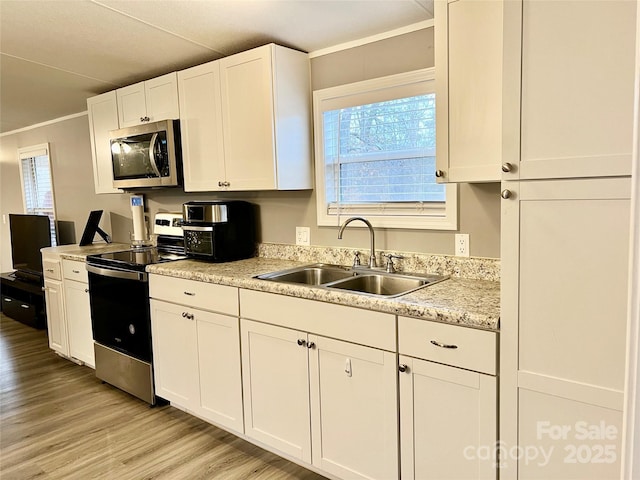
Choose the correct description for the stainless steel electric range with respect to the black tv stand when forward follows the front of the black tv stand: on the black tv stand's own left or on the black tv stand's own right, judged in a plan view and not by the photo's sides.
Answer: on the black tv stand's own left

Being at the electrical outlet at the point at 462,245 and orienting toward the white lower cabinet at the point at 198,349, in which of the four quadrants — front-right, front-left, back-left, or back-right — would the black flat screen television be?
front-right

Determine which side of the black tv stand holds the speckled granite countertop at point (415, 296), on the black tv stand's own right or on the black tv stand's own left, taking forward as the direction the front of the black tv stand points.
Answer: on the black tv stand's own left

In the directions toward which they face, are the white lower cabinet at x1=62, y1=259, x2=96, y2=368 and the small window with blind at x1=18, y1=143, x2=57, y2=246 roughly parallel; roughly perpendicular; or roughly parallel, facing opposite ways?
roughly parallel

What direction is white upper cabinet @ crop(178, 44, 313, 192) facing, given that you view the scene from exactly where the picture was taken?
facing the viewer and to the left of the viewer

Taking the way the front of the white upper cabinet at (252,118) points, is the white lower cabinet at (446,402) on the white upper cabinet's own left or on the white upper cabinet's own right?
on the white upper cabinet's own left

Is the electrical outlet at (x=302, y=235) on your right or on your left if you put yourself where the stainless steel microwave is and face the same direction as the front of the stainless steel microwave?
on your left

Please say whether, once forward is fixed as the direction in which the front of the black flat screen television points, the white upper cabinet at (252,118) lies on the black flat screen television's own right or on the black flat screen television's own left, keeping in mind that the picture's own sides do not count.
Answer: on the black flat screen television's own left

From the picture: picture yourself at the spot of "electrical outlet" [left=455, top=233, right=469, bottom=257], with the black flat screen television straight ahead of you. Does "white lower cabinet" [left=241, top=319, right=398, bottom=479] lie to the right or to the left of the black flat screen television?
left

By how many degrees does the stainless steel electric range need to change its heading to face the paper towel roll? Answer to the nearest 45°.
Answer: approximately 135° to its right

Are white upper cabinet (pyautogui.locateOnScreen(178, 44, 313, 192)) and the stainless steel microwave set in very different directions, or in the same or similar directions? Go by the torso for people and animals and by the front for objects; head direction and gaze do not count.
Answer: same or similar directions

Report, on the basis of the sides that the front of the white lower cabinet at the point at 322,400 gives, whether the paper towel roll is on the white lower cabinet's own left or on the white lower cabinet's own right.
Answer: on the white lower cabinet's own right
